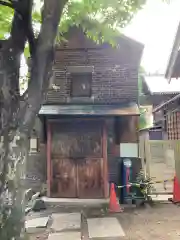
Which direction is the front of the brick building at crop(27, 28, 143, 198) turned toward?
toward the camera

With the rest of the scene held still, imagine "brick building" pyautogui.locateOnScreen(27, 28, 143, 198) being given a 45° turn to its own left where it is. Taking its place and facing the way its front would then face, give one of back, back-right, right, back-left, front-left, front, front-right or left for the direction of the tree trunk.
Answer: front-right
